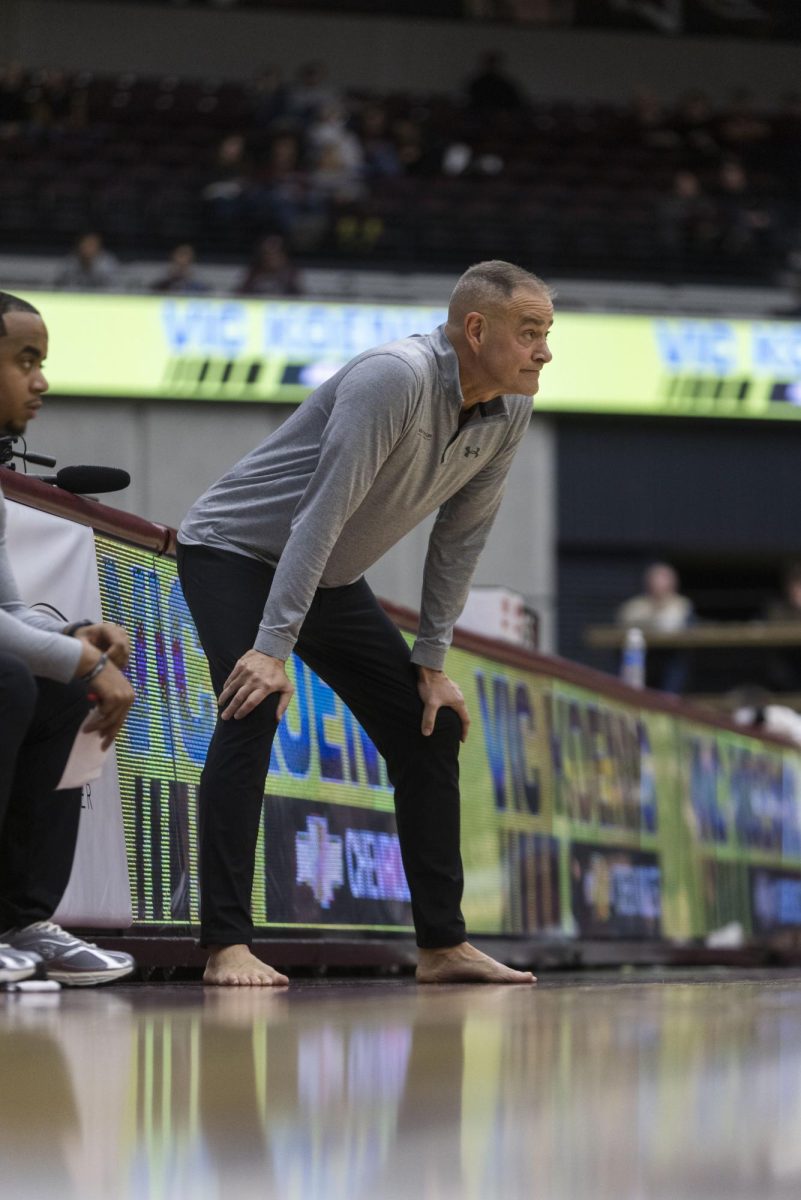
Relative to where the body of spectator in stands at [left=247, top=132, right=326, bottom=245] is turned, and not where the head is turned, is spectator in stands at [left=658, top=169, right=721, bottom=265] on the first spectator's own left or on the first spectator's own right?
on the first spectator's own left

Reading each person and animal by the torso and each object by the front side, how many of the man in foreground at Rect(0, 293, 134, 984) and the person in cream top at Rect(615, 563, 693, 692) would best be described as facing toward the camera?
1

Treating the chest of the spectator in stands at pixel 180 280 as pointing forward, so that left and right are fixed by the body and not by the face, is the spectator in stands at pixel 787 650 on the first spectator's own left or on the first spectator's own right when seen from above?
on the first spectator's own left

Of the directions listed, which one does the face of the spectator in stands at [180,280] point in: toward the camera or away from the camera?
toward the camera

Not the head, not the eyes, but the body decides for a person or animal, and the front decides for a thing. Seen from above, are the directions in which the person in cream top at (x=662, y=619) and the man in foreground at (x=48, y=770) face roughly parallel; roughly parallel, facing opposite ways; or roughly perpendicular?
roughly perpendicular

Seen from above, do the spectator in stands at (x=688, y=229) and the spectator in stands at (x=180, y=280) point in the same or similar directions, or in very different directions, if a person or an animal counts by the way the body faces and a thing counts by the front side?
same or similar directions

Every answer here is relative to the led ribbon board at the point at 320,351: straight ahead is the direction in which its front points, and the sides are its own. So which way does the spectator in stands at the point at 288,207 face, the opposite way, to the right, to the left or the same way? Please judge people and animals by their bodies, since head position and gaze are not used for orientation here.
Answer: the same way

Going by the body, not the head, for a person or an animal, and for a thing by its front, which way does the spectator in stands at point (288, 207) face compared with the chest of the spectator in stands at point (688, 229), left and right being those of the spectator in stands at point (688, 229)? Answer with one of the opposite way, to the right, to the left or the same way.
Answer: the same way

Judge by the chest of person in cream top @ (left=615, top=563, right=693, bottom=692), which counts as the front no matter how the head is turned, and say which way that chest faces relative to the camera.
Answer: toward the camera

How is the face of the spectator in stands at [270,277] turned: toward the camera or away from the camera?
toward the camera

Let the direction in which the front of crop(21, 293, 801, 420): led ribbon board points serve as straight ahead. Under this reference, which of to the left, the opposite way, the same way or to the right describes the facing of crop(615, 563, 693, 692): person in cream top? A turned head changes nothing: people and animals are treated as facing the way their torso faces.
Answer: the same way

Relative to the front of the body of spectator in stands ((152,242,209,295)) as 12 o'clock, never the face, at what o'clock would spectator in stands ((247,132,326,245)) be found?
spectator in stands ((247,132,326,245)) is roughly at 8 o'clock from spectator in stands ((152,242,209,295)).

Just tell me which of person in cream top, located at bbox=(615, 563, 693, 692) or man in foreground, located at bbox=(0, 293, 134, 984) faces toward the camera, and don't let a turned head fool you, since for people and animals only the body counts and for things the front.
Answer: the person in cream top

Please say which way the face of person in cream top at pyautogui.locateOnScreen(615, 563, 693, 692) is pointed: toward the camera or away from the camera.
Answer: toward the camera

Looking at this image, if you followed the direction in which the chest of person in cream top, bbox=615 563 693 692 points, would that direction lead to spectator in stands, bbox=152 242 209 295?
no

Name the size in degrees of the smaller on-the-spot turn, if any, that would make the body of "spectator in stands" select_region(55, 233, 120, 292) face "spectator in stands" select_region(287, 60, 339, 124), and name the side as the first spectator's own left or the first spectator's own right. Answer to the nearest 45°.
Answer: approximately 135° to the first spectator's own left

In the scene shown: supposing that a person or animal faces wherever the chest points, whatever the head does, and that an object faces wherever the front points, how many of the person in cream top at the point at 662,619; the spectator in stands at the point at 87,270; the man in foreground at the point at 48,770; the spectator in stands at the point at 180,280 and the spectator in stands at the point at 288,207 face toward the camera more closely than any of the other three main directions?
4
